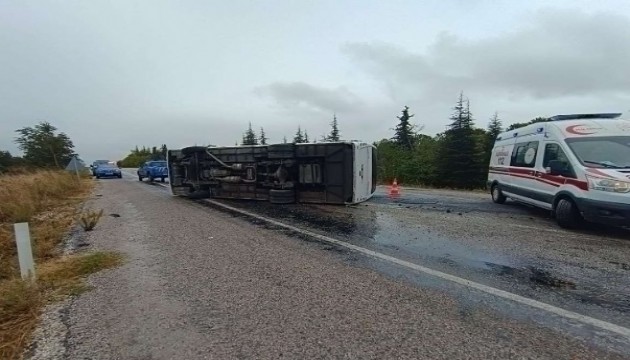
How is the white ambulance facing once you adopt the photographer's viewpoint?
facing the viewer and to the right of the viewer

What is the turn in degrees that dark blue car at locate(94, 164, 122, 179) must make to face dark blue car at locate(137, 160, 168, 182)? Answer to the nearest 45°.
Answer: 0° — it already faces it

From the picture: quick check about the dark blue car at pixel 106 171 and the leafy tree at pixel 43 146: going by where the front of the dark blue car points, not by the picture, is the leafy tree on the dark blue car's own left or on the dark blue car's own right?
on the dark blue car's own right

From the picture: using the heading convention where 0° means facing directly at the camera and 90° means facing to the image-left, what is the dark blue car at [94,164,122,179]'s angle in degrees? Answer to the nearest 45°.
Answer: approximately 0°

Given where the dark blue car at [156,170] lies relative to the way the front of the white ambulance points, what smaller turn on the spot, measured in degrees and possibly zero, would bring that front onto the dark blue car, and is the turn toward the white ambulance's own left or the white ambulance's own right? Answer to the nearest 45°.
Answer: approximately 135° to the white ambulance's own right

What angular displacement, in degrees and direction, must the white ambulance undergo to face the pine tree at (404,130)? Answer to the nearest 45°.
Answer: approximately 180°

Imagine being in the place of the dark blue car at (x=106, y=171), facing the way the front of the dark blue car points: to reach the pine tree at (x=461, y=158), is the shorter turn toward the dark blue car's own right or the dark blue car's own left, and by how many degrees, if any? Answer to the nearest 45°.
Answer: approximately 45° to the dark blue car's own left

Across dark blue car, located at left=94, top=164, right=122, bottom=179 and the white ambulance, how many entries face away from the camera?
0
